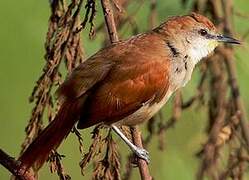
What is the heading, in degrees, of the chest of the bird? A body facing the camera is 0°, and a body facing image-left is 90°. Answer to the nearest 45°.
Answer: approximately 270°

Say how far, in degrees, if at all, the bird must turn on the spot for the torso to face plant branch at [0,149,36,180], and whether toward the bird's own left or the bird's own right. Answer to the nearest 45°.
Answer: approximately 135° to the bird's own right

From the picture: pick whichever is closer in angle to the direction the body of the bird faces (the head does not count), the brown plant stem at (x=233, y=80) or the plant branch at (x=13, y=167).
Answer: the brown plant stem
